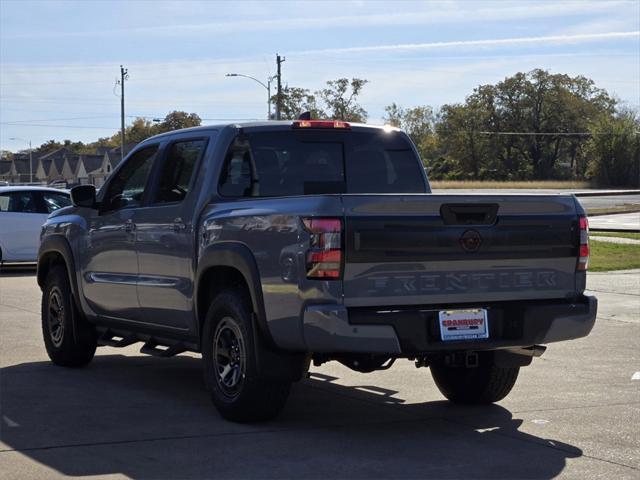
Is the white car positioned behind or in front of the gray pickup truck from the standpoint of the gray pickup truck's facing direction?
in front

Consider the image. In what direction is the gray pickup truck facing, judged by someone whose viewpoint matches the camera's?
facing away from the viewer and to the left of the viewer
